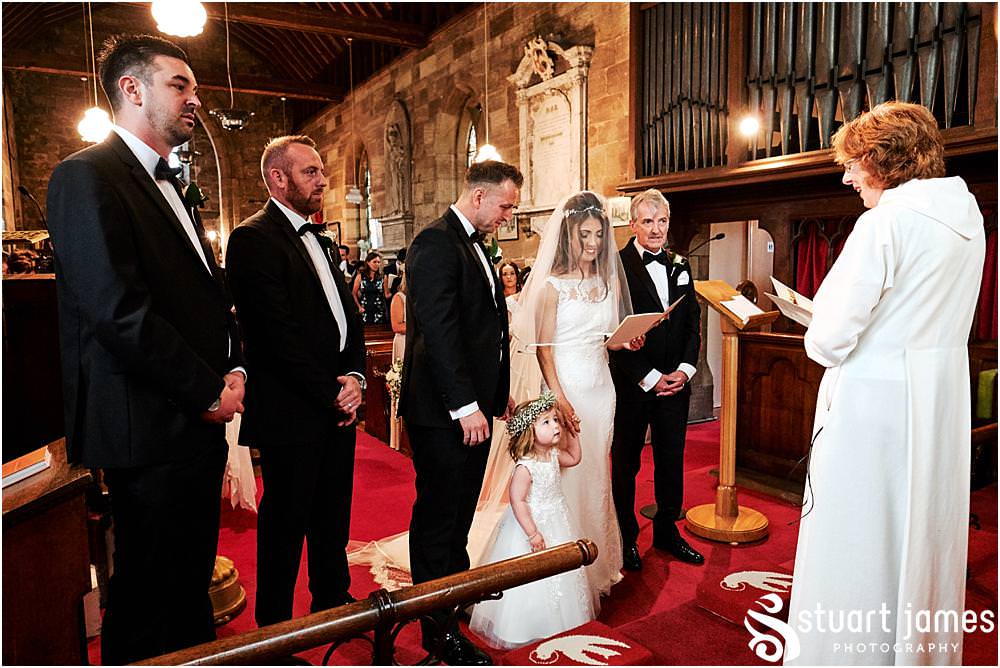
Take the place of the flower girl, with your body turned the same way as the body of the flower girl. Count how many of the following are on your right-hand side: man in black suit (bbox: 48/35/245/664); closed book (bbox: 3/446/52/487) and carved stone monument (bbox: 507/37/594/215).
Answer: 2

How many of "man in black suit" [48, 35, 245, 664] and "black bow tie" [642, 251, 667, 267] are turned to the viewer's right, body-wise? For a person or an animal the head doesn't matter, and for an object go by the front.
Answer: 1

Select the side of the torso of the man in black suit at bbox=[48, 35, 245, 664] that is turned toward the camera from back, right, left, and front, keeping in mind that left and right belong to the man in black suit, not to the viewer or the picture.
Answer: right

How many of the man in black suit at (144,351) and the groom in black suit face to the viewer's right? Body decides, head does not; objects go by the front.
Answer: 2

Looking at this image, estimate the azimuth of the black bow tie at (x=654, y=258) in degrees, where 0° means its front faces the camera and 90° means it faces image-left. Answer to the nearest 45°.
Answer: approximately 0°

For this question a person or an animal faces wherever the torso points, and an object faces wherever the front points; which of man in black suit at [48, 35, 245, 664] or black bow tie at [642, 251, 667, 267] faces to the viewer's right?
the man in black suit

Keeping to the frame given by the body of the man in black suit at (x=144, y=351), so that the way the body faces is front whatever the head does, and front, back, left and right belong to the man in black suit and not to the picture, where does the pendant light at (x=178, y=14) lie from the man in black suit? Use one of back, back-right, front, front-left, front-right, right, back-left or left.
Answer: left

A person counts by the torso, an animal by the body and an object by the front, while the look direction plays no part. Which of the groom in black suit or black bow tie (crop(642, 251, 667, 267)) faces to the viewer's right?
the groom in black suit

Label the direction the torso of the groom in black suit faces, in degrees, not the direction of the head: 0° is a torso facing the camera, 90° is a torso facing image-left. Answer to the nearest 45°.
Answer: approximately 270°

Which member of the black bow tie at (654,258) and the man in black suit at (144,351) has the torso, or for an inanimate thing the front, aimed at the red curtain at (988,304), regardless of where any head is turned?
the man in black suit

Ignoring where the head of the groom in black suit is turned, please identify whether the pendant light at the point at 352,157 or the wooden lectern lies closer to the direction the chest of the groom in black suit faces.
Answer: the wooden lectern

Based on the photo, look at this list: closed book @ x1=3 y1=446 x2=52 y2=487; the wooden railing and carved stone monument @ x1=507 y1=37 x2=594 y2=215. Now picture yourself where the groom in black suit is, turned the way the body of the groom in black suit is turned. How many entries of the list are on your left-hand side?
1

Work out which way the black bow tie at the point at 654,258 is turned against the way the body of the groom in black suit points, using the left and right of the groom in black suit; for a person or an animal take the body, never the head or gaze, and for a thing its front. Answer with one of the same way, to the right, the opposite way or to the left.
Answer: to the right
